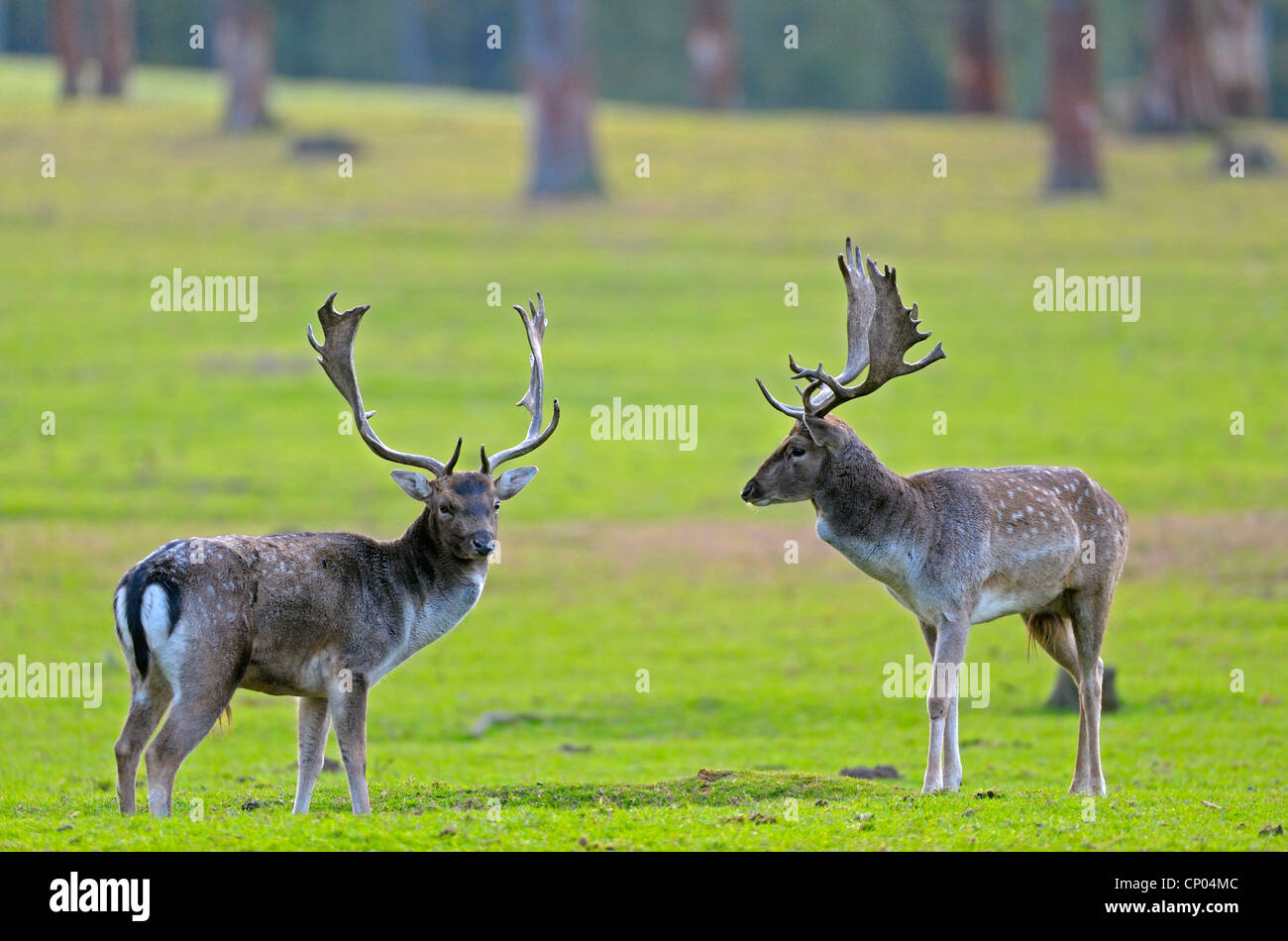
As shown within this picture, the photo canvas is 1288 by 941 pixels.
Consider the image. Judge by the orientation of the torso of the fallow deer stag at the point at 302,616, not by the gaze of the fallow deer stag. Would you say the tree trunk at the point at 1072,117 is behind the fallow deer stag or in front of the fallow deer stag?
in front

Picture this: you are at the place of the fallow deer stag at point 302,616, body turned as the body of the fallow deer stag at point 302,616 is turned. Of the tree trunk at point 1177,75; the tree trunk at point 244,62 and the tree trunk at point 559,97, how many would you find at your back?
0

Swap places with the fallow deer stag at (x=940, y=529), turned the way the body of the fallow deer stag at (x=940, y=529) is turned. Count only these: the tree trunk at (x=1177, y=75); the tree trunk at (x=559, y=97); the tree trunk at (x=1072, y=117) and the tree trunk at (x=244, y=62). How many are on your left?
0

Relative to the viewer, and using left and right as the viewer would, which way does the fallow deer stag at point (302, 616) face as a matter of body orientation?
facing away from the viewer and to the right of the viewer

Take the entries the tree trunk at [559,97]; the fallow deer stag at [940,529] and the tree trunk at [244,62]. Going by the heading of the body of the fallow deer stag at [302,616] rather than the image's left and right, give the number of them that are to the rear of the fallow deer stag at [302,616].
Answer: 0

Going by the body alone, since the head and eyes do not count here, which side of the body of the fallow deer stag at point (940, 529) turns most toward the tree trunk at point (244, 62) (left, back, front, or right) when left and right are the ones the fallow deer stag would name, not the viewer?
right

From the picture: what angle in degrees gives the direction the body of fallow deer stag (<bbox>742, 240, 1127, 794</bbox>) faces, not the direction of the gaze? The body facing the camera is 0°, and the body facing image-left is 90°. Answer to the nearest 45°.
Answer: approximately 45°

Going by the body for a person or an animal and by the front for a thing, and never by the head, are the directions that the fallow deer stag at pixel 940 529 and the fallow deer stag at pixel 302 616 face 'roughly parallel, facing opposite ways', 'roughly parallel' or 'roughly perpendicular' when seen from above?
roughly parallel, facing opposite ways

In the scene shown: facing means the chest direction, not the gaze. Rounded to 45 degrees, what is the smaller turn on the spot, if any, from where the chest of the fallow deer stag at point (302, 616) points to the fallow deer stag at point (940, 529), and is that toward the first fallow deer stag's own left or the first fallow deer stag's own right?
approximately 45° to the first fallow deer stag's own right
